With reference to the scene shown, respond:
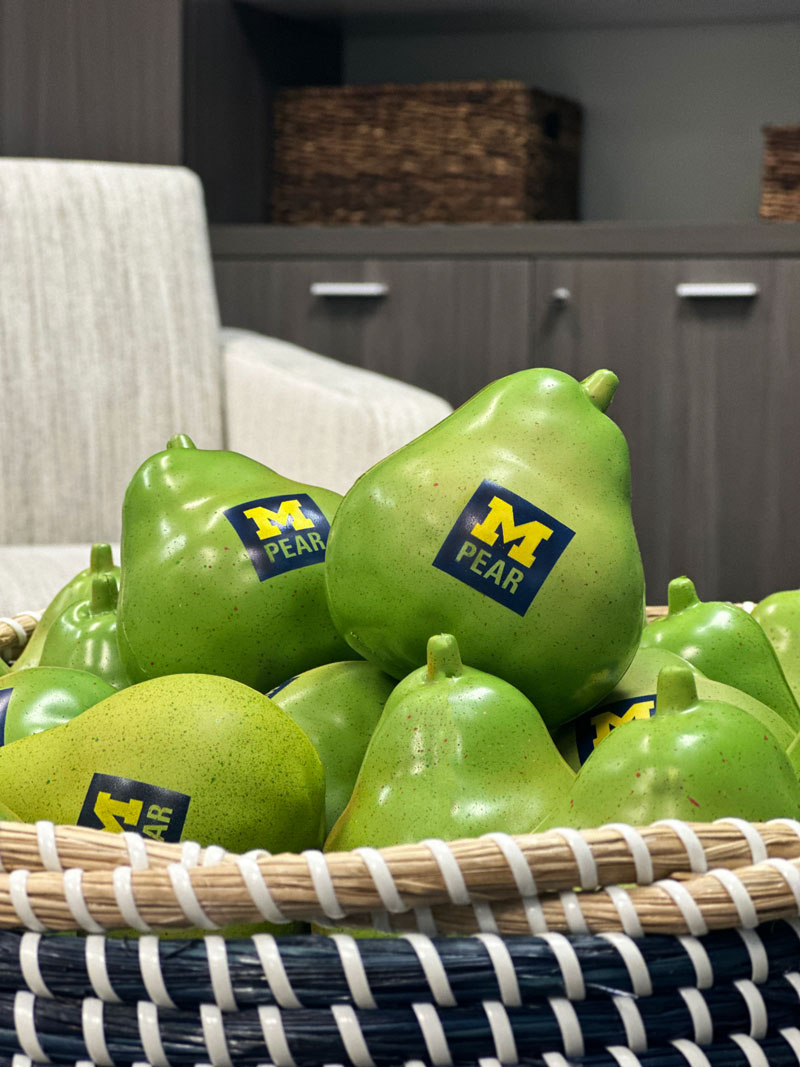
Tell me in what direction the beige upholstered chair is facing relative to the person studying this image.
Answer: facing the viewer and to the right of the viewer

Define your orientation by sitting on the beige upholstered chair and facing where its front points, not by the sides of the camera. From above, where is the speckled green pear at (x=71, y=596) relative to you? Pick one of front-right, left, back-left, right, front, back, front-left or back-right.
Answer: front-right

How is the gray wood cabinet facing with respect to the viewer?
toward the camera

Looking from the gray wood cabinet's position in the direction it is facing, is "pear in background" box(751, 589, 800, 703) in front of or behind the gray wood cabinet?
in front

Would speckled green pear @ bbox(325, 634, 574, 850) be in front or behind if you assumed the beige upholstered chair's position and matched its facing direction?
in front

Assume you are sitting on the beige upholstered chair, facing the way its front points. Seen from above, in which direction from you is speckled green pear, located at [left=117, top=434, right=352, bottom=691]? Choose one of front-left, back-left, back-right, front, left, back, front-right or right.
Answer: front-right

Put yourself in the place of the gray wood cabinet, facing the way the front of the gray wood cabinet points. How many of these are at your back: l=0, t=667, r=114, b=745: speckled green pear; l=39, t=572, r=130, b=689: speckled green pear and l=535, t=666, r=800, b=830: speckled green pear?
0

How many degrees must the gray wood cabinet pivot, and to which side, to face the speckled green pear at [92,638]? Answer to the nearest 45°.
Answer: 0° — it already faces it

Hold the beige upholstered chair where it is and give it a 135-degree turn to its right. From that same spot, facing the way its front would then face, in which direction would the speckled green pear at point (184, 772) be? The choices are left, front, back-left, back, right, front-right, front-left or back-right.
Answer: left

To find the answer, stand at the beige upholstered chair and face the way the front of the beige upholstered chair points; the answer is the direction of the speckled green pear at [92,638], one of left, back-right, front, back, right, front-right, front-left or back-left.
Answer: front-right

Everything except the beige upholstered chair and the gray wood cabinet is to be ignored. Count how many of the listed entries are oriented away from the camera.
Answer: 0

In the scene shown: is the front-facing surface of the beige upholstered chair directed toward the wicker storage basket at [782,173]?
no

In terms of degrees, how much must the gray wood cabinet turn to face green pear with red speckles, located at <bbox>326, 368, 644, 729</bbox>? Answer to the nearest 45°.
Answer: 0° — it already faces it

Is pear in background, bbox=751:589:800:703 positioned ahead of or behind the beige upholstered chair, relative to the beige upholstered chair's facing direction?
ahead
